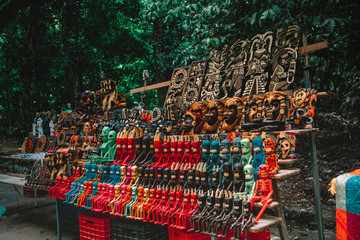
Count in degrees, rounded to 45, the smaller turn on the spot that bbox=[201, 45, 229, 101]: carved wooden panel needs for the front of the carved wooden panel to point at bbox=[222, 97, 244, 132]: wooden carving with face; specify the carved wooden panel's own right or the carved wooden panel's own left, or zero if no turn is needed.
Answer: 0° — it already faces it

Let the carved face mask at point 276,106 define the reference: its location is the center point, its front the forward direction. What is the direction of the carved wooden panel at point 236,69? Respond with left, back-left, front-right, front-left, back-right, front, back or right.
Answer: right

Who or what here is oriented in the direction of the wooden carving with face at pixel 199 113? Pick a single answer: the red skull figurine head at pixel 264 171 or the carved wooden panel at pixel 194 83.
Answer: the carved wooden panel

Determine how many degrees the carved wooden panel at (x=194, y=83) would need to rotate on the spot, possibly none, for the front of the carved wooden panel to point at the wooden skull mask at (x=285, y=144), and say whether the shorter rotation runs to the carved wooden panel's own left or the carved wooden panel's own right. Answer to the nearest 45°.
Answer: approximately 45° to the carved wooden panel's own left

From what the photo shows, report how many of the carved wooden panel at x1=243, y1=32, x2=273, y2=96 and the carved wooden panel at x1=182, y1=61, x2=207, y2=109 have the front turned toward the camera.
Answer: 2

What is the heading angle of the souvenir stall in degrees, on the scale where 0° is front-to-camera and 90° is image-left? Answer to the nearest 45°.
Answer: approximately 45°

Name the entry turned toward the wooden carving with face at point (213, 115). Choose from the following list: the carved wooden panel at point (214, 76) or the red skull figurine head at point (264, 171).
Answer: the carved wooden panel

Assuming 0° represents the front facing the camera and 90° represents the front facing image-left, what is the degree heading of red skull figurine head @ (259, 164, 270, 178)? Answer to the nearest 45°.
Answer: approximately 45°

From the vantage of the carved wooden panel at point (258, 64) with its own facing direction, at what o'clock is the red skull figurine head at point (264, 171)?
The red skull figurine head is roughly at 12 o'clock from the carved wooden panel.

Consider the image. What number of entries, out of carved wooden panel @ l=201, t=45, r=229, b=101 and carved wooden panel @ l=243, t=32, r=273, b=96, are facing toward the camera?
2
